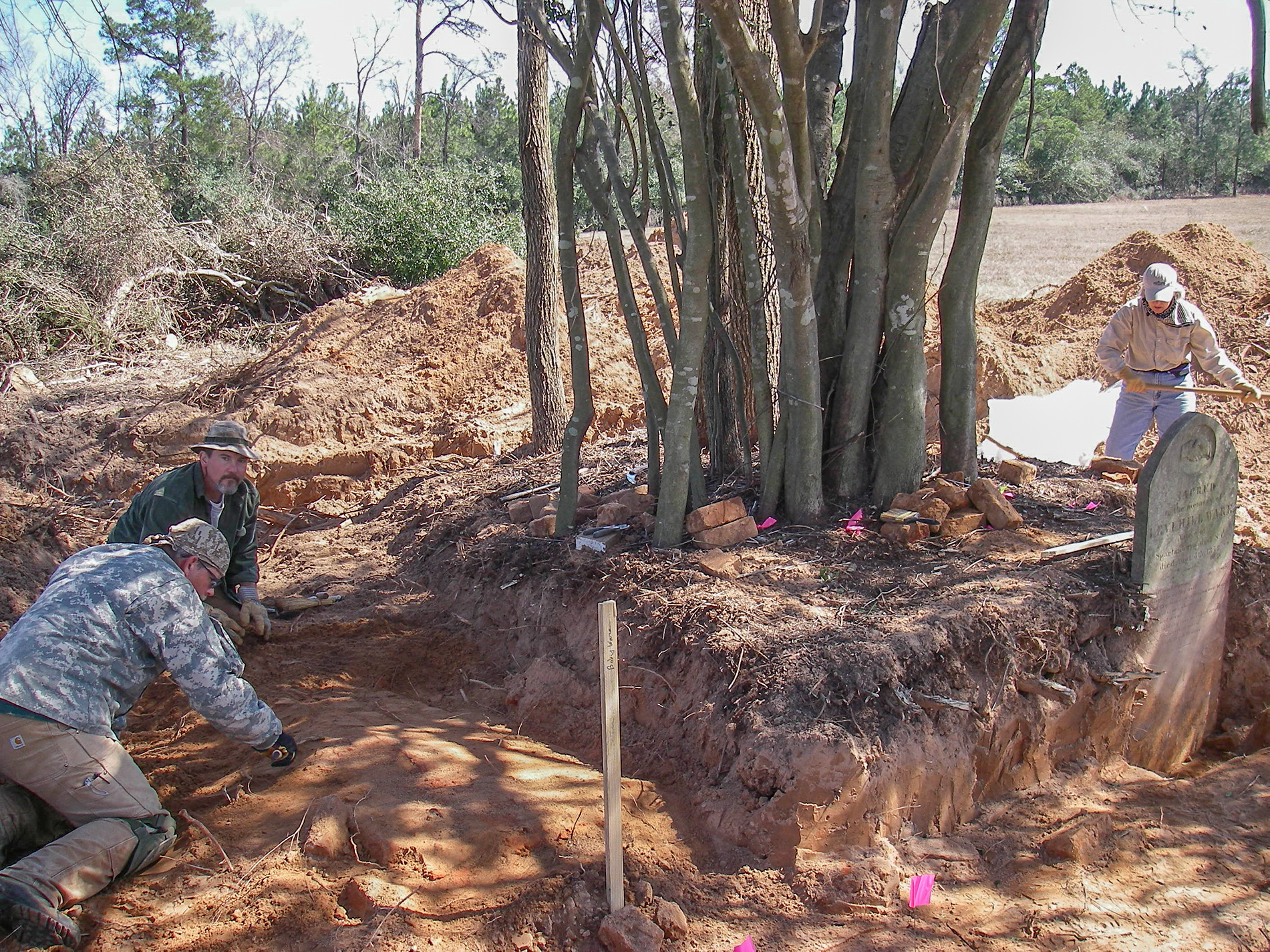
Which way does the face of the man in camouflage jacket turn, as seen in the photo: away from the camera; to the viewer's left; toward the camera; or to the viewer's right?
to the viewer's right

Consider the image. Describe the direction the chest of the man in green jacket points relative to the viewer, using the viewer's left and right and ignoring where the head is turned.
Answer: facing the viewer and to the right of the viewer

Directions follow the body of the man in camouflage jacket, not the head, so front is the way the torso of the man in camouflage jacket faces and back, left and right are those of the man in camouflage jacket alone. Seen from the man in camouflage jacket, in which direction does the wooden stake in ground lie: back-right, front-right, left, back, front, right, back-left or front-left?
front-right

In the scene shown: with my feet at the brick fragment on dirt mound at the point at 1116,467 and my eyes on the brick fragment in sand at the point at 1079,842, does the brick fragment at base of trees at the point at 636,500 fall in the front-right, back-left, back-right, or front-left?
front-right

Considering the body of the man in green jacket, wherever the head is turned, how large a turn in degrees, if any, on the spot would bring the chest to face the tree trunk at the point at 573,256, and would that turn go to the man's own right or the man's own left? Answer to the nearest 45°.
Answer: approximately 45° to the man's own left

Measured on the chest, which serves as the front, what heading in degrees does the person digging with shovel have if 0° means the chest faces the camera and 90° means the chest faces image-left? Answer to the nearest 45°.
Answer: approximately 0°

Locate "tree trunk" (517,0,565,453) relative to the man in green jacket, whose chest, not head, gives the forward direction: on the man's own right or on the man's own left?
on the man's own left

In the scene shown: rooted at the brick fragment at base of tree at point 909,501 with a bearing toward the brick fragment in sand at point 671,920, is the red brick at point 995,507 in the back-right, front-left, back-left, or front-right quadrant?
back-left

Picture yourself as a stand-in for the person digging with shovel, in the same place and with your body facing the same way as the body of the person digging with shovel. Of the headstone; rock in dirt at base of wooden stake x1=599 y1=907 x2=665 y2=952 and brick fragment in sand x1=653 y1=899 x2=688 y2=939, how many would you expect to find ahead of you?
3

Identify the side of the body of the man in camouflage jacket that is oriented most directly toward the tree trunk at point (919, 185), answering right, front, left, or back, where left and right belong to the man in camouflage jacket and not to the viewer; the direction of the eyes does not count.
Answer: front

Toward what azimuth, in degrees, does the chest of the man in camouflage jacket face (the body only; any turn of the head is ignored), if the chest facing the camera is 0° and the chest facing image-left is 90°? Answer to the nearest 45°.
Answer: approximately 270°

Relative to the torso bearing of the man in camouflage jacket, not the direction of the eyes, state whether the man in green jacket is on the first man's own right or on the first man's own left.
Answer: on the first man's own left

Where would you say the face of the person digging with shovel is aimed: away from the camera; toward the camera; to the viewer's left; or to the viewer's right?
toward the camera

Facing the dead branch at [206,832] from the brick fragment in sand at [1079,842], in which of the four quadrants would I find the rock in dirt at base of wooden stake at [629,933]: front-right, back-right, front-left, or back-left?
front-left

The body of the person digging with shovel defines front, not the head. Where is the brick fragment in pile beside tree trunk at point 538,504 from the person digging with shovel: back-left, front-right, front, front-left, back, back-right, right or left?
front-right
